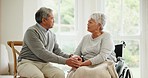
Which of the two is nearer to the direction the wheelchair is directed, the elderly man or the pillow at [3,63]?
the elderly man

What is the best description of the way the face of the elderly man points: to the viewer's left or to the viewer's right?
to the viewer's right

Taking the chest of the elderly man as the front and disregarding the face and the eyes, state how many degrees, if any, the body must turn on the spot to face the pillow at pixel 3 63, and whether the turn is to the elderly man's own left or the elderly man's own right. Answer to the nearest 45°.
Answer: approximately 180°

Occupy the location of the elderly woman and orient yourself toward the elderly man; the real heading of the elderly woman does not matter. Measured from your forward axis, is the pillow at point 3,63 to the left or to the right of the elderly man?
right

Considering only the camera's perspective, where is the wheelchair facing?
facing the viewer and to the left of the viewer

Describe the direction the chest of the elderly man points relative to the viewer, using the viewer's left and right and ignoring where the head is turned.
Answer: facing the viewer and to the right of the viewer

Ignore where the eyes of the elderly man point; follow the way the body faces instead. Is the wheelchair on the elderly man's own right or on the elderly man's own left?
on the elderly man's own left

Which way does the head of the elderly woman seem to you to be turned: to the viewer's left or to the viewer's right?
to the viewer's left

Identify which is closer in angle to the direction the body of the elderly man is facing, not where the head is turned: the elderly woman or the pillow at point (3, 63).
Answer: the elderly woman

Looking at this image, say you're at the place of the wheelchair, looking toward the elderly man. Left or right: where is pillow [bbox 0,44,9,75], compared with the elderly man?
right

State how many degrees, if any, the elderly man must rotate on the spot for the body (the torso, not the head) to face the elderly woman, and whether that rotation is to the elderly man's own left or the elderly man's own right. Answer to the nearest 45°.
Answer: approximately 45° to the elderly man's own left
